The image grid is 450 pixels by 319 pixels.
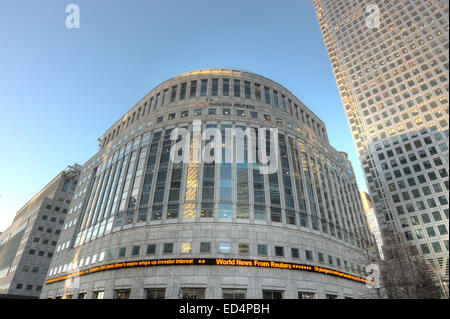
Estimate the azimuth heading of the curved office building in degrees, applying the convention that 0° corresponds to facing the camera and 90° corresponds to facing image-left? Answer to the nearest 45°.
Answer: approximately 0°
